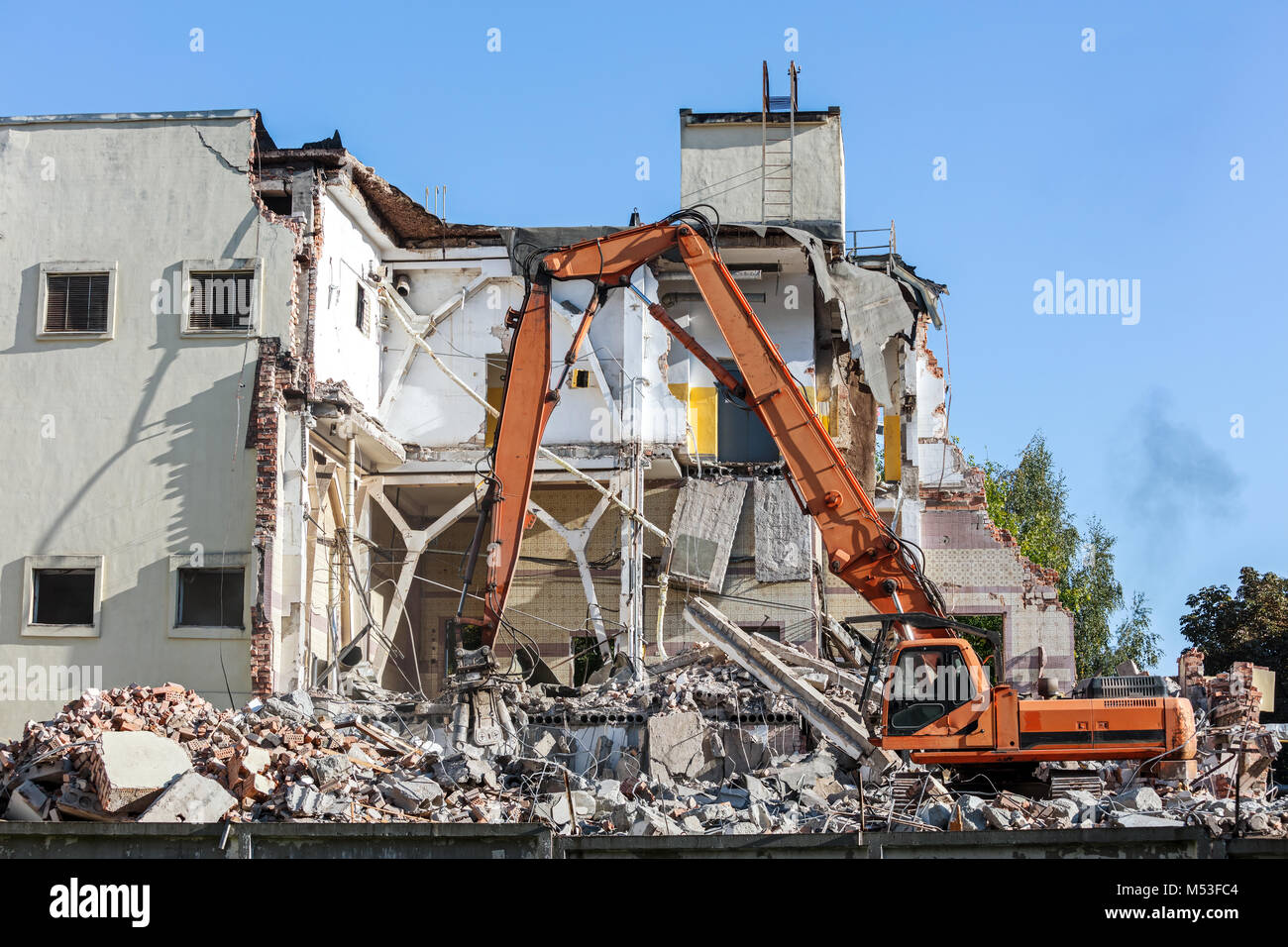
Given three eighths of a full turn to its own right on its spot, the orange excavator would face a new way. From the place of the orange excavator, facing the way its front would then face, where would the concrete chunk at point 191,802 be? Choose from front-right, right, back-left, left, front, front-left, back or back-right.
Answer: back

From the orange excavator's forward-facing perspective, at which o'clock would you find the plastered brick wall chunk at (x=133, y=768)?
The plastered brick wall chunk is roughly at 11 o'clock from the orange excavator.

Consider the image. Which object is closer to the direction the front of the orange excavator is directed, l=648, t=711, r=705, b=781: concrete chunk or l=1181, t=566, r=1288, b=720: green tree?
the concrete chunk

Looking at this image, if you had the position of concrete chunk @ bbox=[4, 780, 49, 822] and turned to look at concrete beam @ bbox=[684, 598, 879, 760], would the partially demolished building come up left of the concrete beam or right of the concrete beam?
left

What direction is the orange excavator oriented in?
to the viewer's left

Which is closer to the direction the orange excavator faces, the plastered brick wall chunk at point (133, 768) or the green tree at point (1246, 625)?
the plastered brick wall chunk

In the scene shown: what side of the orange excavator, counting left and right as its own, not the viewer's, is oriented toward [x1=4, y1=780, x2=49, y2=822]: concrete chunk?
front
